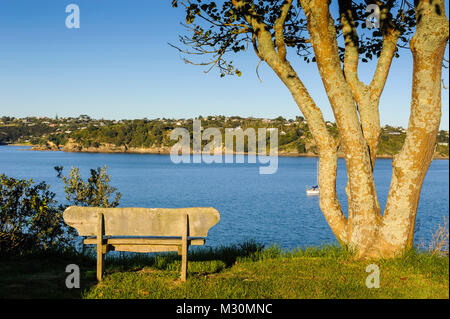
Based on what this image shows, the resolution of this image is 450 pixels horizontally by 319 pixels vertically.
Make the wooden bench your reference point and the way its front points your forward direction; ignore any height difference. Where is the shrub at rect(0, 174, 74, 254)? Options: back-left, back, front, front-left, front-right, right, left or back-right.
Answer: front-left

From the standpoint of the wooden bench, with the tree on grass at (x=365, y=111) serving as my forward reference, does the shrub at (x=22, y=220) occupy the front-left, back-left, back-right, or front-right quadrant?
back-left

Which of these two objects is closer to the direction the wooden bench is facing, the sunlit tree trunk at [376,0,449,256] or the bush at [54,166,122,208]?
the bush

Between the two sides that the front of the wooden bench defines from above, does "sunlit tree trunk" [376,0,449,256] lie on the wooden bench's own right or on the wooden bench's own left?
on the wooden bench's own right

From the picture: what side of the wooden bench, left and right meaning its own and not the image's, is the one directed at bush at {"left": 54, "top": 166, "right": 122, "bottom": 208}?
front

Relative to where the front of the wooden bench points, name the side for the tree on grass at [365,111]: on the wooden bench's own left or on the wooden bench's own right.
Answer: on the wooden bench's own right

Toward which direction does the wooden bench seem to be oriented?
away from the camera
